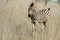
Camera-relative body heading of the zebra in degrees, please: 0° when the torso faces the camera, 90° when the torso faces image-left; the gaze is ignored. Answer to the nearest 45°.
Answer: approximately 45°
